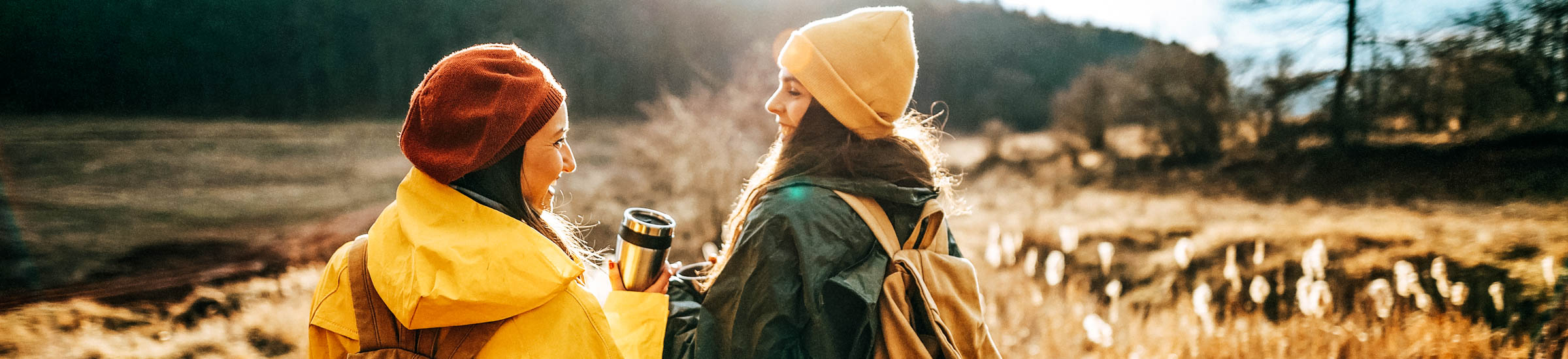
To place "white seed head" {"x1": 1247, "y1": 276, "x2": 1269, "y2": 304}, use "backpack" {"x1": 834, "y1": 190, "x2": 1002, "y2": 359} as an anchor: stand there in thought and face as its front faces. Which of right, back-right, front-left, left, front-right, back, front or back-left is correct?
left

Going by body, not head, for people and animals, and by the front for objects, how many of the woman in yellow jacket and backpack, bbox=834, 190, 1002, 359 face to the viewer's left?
0

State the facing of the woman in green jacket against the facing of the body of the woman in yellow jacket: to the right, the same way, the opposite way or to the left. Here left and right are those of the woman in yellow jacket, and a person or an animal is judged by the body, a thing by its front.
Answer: to the left

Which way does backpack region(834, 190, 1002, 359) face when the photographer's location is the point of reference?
facing the viewer and to the right of the viewer

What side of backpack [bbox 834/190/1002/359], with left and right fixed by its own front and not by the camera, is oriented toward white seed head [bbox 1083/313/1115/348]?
left

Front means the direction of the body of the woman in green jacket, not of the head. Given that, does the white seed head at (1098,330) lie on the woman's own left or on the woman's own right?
on the woman's own right

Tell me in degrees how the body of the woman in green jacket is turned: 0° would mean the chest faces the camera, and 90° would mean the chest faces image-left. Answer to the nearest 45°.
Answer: approximately 90°

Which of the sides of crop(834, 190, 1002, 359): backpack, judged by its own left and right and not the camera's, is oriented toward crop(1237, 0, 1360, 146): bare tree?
left

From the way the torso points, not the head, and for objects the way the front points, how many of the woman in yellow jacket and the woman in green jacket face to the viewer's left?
1

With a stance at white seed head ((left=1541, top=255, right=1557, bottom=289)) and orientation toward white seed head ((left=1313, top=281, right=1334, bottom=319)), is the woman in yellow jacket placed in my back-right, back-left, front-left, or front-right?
front-left

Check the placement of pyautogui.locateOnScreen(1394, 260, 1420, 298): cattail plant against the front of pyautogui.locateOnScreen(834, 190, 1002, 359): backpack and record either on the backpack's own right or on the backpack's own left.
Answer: on the backpack's own left

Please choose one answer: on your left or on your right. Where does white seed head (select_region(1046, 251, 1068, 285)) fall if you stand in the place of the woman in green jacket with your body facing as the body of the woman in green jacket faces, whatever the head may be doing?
on your right

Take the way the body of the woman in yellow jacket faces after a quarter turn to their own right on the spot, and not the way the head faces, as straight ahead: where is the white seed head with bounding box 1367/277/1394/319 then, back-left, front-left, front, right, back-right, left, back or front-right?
front-left

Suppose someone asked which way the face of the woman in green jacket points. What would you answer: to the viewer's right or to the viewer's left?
to the viewer's left

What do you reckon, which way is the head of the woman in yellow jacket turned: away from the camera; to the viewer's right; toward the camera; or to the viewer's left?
to the viewer's right

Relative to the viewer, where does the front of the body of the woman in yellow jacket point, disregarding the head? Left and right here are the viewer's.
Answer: facing away from the viewer and to the right of the viewer

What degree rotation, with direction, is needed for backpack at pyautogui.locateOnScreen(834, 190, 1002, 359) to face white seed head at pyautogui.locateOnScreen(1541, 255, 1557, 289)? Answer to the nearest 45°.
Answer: approximately 90° to its left

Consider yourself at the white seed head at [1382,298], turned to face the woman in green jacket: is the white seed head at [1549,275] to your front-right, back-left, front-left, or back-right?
back-left
